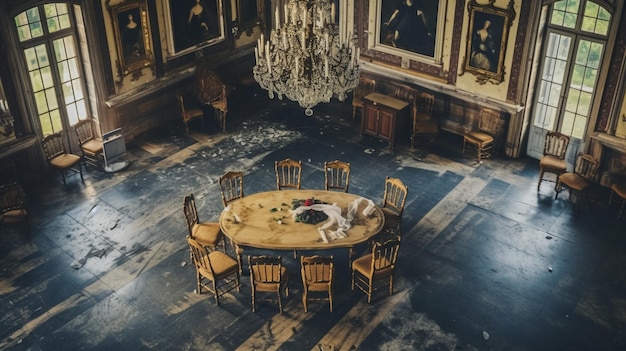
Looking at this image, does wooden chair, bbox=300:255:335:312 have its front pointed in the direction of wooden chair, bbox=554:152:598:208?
no

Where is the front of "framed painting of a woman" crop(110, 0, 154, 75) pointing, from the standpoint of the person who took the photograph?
facing the viewer and to the right of the viewer

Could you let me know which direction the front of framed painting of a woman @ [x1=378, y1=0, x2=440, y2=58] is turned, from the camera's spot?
facing the viewer and to the left of the viewer

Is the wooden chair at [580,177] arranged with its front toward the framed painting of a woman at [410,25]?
no

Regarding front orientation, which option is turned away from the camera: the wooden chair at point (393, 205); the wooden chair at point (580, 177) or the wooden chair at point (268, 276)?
the wooden chair at point (268, 276)

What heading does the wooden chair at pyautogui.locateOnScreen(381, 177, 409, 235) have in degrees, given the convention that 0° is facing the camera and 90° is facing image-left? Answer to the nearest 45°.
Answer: approximately 45°

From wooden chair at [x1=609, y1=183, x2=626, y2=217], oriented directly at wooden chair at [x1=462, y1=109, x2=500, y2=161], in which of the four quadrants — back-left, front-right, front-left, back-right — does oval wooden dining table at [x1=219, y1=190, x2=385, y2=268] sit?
front-left

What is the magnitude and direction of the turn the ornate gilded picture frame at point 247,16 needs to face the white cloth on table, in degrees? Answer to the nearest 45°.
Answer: approximately 45° to its right

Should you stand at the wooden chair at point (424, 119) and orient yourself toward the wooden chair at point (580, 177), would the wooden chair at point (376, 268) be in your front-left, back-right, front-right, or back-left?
front-right

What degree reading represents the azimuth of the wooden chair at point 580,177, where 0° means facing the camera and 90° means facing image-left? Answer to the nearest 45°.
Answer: approximately 45°

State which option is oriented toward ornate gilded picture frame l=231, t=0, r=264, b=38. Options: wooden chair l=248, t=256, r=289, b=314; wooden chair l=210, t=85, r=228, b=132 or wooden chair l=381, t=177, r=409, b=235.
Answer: wooden chair l=248, t=256, r=289, b=314

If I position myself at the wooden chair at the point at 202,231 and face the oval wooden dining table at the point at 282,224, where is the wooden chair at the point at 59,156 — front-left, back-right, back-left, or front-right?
back-left

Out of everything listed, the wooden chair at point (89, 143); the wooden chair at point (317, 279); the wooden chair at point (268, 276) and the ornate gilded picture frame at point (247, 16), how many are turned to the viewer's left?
0

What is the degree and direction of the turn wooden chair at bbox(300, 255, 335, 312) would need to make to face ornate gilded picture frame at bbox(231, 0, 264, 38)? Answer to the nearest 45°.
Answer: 0° — it already faces it
